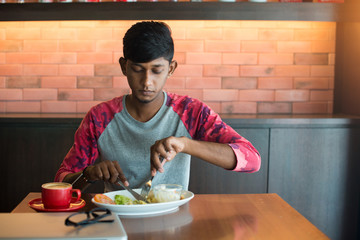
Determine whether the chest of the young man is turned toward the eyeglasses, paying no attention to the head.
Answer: yes

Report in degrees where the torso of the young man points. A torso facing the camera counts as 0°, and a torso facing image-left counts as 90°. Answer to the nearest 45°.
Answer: approximately 0°

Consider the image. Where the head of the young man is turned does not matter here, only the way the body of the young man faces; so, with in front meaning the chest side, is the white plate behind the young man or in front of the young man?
in front
